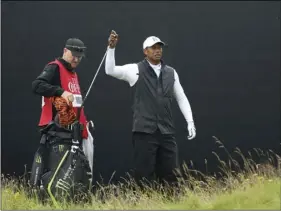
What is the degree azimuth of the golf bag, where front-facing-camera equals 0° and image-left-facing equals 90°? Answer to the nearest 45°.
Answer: approximately 0°

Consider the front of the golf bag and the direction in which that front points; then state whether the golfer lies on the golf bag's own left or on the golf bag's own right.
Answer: on the golf bag's own left
